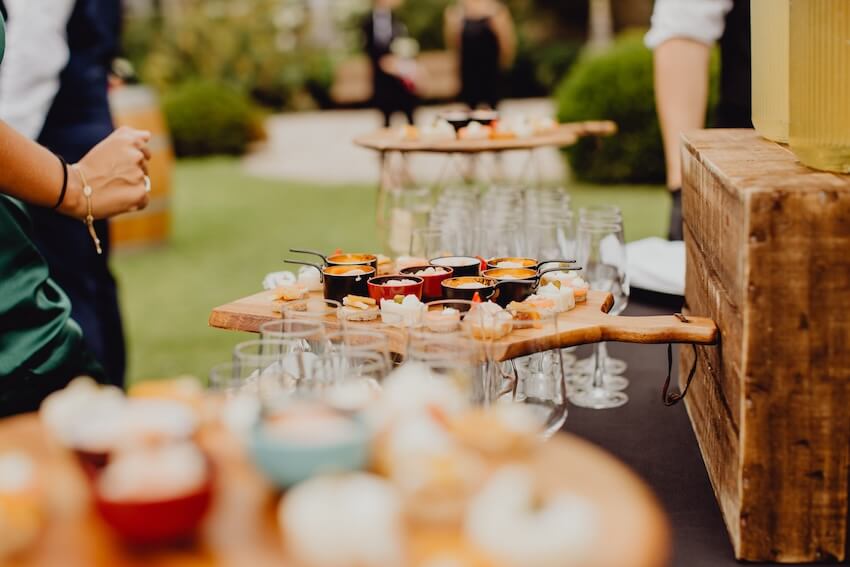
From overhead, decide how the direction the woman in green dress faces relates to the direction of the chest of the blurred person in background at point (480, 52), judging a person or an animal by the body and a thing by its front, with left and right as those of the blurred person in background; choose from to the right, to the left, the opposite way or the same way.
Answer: to the left

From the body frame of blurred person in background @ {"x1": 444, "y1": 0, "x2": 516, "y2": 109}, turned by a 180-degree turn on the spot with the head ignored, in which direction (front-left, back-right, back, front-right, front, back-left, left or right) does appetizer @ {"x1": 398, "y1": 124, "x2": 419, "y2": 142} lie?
back

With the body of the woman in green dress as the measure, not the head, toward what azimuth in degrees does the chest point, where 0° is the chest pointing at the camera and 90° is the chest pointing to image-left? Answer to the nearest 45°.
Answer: approximately 270°

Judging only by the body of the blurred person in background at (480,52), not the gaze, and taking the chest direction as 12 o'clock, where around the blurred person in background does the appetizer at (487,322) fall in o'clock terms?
The appetizer is roughly at 12 o'clock from the blurred person in background.

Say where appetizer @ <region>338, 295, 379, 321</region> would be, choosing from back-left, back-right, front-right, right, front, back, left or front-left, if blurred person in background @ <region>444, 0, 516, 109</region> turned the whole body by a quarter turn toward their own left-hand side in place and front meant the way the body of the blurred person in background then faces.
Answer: right

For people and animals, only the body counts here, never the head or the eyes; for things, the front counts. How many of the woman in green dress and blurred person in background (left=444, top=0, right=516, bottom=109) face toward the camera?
1

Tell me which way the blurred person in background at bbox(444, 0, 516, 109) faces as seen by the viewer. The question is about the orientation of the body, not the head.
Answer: toward the camera

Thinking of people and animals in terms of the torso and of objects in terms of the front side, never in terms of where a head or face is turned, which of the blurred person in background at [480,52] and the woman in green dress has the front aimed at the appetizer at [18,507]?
the blurred person in background

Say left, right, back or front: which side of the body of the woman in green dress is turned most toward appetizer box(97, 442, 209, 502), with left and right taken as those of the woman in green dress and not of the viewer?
right

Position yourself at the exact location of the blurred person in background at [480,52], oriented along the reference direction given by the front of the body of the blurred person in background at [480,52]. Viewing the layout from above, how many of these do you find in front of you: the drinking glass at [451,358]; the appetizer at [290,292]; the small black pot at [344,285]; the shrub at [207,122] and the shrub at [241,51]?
3

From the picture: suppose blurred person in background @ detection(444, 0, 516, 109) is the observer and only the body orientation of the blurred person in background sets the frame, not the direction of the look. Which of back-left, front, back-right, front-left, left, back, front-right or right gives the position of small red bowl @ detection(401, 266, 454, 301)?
front

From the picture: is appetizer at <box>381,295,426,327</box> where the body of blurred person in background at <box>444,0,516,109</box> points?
yes

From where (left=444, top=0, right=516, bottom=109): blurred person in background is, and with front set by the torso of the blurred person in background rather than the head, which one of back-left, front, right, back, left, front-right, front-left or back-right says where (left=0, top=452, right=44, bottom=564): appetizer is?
front

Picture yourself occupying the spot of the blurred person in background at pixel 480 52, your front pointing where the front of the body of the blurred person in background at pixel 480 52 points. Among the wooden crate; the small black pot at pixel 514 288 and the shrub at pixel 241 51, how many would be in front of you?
2

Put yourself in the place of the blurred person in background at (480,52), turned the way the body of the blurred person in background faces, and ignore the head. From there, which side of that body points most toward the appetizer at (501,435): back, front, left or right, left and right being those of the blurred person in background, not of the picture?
front

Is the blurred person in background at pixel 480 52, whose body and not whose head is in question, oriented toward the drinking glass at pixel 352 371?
yes

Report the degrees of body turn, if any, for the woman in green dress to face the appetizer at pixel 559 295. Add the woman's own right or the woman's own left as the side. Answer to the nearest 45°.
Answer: approximately 45° to the woman's own right

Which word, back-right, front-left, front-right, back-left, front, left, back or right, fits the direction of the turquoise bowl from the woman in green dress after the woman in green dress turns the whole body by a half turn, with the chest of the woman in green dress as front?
left
